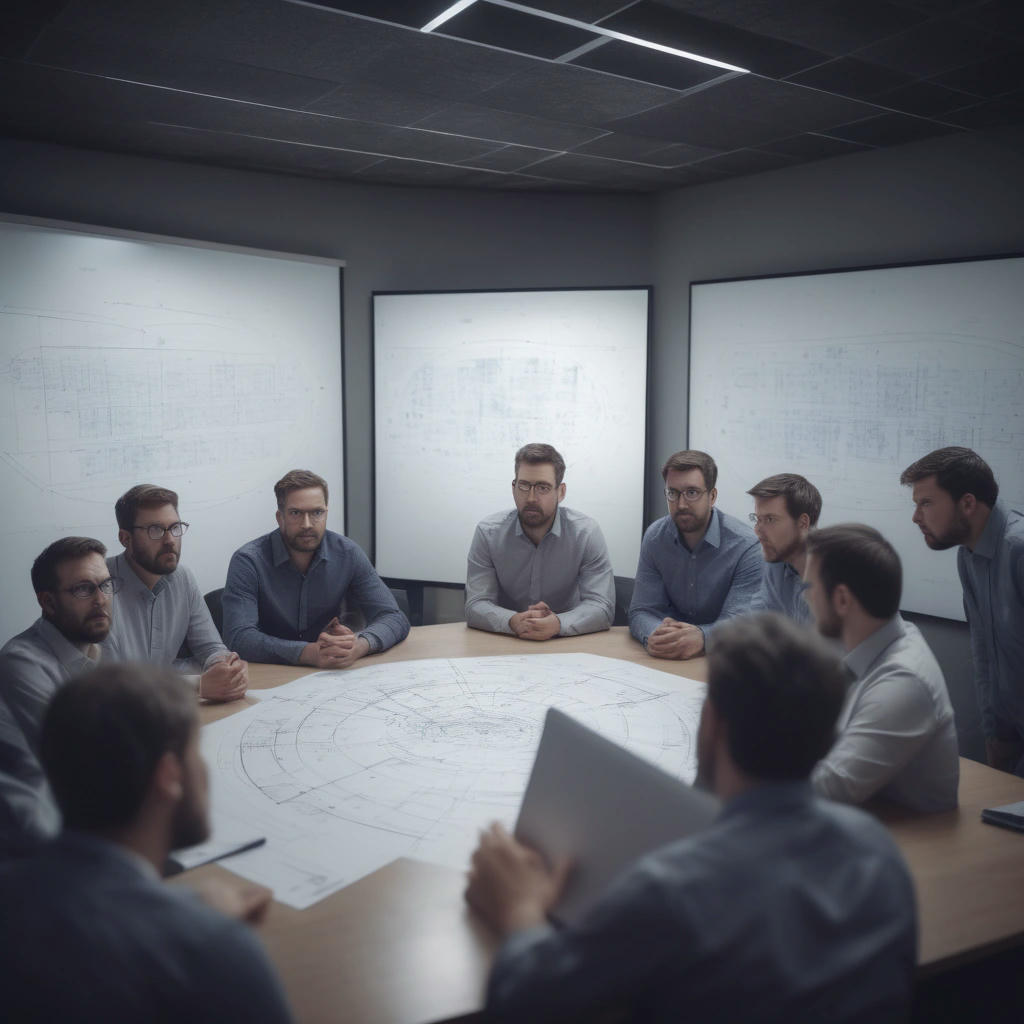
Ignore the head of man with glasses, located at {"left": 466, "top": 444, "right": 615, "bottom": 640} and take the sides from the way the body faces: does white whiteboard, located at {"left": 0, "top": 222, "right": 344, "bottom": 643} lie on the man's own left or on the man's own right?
on the man's own right

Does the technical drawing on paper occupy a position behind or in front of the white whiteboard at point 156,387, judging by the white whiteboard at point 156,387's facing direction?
in front

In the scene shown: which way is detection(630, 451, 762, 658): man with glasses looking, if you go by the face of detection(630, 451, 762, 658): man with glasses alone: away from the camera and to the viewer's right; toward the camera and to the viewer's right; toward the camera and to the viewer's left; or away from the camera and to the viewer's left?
toward the camera and to the viewer's left

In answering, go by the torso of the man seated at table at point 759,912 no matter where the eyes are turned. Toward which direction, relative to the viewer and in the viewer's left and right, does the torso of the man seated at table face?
facing away from the viewer and to the left of the viewer

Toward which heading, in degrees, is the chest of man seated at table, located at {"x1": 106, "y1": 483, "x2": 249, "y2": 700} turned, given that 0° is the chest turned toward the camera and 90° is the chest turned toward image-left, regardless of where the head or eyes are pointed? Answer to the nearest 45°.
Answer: approximately 315°

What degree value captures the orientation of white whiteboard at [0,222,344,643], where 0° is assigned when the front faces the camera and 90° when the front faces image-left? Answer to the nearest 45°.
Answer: approximately 315°

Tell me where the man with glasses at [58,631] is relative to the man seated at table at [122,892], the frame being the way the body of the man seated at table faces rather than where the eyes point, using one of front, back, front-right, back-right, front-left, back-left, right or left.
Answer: front-left

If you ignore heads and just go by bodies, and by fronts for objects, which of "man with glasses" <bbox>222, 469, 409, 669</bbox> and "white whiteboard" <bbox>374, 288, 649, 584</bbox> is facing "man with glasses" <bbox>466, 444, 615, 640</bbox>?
the white whiteboard

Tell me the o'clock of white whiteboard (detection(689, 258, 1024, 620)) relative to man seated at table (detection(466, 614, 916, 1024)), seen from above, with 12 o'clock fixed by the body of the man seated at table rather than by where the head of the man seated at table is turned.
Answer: The white whiteboard is roughly at 2 o'clock from the man seated at table.

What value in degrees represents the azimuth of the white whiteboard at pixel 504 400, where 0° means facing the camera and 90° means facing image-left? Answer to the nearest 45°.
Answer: approximately 0°

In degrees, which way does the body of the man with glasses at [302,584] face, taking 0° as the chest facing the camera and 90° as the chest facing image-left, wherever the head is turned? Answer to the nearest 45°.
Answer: approximately 0°
